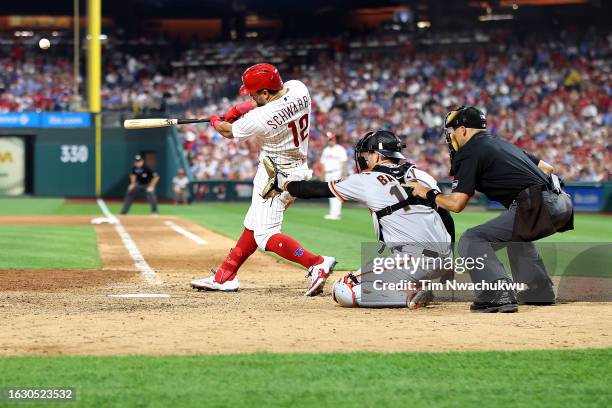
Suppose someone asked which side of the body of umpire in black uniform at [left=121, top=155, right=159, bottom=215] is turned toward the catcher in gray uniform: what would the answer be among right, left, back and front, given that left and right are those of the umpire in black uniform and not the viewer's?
front

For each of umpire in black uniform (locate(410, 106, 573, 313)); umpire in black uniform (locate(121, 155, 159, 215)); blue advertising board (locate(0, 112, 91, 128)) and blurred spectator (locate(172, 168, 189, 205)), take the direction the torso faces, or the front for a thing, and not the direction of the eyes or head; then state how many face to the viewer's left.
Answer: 1

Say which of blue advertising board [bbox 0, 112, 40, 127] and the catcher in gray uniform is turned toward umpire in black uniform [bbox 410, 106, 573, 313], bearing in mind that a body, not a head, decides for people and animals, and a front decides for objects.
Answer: the blue advertising board

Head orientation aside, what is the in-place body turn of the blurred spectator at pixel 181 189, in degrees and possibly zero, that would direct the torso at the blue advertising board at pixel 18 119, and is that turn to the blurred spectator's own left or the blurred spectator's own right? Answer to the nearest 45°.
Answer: approximately 135° to the blurred spectator's own right

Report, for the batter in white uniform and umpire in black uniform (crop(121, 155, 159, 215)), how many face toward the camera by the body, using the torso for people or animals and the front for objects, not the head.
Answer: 1

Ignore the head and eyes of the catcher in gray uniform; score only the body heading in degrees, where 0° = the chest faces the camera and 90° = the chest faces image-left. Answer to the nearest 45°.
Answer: approximately 135°

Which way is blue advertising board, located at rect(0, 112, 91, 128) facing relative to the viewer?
toward the camera

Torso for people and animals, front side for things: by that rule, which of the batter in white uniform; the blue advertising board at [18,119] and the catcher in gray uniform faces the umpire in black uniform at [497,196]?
the blue advertising board

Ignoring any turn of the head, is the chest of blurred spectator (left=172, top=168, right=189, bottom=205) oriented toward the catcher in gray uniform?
yes

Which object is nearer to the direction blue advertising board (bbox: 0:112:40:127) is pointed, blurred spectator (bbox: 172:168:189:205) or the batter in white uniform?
the batter in white uniform

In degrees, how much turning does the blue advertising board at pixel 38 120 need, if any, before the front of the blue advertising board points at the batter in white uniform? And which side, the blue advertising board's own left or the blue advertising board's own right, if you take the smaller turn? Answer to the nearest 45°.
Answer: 0° — it already faces them

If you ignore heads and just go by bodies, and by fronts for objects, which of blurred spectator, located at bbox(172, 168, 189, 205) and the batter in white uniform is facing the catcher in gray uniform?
the blurred spectator

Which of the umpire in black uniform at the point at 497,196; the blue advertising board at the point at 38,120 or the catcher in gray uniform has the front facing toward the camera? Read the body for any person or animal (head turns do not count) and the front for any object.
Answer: the blue advertising board

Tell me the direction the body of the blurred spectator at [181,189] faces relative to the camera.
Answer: toward the camera

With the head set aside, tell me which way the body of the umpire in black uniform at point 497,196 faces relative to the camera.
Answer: to the viewer's left

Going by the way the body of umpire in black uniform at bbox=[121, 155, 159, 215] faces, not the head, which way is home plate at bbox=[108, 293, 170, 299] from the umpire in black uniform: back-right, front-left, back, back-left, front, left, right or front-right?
front

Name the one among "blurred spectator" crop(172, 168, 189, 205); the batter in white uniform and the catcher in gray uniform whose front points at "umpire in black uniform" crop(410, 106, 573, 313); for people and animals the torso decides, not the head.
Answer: the blurred spectator

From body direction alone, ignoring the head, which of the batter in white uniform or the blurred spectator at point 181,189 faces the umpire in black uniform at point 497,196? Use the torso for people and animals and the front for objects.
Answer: the blurred spectator

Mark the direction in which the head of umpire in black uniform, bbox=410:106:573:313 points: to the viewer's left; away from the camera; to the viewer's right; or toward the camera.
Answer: to the viewer's left

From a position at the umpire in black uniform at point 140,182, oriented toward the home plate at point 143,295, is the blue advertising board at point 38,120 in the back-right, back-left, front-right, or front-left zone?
back-right

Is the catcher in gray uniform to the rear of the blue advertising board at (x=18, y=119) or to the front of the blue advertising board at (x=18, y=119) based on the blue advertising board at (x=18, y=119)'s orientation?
to the front

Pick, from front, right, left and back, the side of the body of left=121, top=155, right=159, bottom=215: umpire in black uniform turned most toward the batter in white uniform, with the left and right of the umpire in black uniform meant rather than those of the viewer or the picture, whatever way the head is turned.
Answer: front
